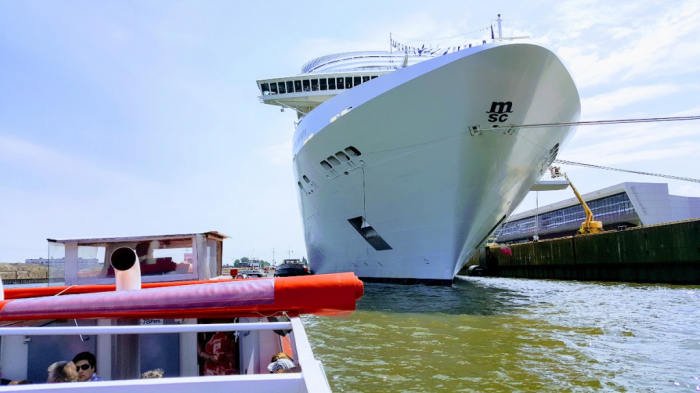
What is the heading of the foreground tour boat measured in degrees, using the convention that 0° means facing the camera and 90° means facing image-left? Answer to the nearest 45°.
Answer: approximately 180°

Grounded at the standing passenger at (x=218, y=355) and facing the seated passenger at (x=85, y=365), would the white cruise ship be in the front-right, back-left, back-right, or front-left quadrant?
back-right

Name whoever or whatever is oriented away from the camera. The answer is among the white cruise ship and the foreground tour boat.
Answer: the foreground tour boat

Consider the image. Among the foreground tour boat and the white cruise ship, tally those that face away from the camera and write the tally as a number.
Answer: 1

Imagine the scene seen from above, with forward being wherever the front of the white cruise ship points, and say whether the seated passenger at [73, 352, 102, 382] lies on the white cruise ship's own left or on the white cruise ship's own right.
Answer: on the white cruise ship's own right

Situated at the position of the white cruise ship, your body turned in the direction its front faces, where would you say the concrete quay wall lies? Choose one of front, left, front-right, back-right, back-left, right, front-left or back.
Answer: left

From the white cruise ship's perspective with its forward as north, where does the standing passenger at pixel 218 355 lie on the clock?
The standing passenger is roughly at 2 o'clock from the white cruise ship.

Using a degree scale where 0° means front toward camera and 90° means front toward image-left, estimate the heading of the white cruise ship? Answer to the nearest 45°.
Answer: approximately 315°

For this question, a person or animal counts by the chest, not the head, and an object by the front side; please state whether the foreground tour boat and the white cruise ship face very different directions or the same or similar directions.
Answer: very different directions

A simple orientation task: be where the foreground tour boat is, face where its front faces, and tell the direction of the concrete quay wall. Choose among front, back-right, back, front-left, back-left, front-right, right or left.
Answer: front-right

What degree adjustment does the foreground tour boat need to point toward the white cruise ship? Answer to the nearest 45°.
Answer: approximately 45° to its right

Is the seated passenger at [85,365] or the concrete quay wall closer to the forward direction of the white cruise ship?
the seated passenger
